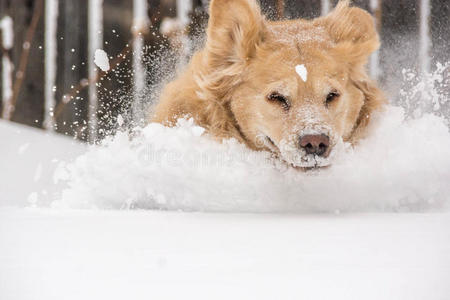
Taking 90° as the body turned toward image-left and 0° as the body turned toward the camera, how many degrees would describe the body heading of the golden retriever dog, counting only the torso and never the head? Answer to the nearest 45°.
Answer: approximately 315°

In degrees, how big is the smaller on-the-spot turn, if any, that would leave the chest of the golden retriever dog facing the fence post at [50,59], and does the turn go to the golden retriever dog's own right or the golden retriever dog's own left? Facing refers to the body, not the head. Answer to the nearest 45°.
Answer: approximately 180°

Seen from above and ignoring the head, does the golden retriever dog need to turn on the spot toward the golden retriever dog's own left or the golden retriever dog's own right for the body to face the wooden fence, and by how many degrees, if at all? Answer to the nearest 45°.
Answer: approximately 180°

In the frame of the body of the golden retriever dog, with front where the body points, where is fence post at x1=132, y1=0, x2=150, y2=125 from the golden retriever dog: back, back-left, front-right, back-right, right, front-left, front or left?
back

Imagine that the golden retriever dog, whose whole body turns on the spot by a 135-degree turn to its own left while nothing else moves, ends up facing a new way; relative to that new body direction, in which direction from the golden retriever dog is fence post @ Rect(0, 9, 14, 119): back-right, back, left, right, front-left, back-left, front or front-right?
front-left

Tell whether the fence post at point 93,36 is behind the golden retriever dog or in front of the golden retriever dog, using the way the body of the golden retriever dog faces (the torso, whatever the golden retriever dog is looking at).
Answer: behind
